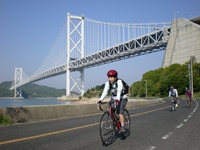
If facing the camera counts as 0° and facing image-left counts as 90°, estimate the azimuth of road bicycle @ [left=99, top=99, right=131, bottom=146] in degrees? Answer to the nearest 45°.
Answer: approximately 45°

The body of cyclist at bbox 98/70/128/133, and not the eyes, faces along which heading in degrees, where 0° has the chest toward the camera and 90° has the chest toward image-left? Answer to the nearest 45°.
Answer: approximately 45°

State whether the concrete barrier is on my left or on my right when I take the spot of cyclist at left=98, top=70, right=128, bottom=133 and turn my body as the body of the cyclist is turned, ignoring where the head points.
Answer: on my right
